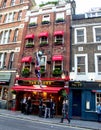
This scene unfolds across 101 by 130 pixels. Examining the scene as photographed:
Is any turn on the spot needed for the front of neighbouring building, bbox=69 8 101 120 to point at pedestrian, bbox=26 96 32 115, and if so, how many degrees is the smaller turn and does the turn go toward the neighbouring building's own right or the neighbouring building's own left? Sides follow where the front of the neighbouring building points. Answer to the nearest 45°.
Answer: approximately 90° to the neighbouring building's own right

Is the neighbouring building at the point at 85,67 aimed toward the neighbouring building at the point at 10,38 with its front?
no

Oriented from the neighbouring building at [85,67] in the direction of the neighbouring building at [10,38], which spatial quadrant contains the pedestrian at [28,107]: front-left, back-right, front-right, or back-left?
front-left

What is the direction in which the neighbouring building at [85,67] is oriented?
toward the camera

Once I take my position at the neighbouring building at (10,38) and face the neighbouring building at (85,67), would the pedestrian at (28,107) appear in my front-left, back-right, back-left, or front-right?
front-right
